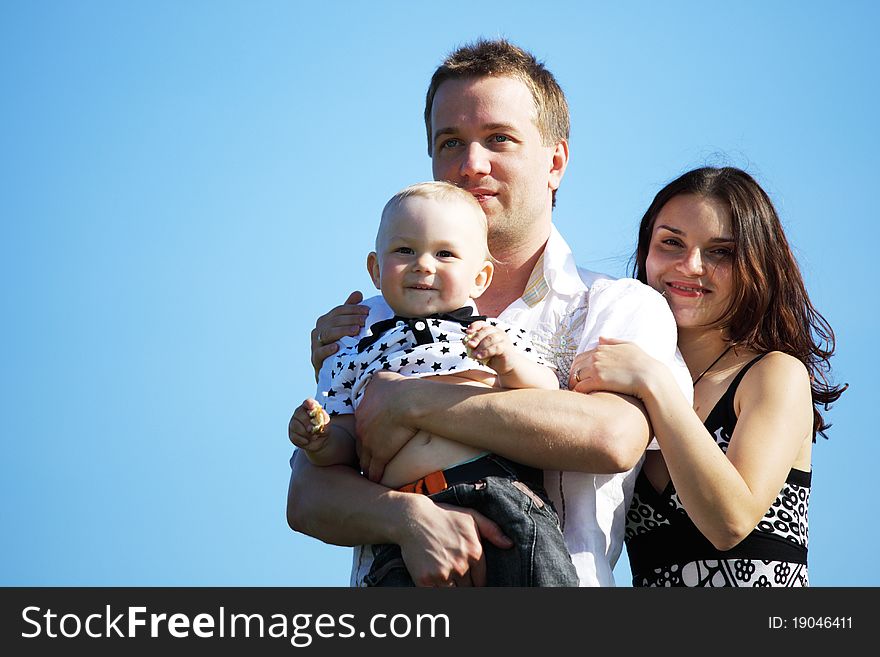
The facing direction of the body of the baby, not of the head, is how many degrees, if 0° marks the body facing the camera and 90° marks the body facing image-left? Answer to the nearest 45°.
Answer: approximately 0°

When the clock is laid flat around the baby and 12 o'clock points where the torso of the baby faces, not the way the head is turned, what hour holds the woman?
The woman is roughly at 8 o'clock from the baby.

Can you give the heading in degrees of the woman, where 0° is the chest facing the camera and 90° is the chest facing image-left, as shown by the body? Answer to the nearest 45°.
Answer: approximately 45°
